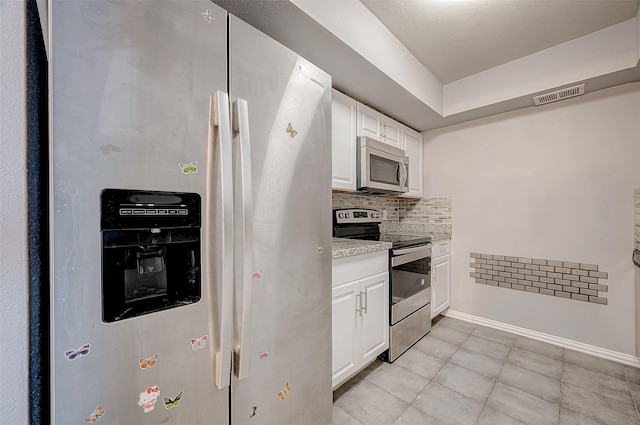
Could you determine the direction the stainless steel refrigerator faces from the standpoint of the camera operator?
facing the viewer and to the right of the viewer

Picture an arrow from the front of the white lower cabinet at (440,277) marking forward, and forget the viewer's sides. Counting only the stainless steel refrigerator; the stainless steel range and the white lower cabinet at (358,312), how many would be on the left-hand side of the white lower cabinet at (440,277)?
0

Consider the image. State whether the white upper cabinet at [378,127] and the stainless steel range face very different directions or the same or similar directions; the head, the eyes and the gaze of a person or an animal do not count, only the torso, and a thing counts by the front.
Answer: same or similar directions

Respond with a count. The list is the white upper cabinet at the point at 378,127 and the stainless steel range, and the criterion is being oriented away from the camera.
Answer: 0

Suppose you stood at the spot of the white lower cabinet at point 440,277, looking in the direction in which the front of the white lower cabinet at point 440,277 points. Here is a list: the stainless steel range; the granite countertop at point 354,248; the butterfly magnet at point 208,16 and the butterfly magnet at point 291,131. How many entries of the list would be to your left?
0

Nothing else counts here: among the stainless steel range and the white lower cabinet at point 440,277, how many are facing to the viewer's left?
0

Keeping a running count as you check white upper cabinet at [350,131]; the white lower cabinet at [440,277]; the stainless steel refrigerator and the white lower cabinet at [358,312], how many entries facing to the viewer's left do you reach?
0

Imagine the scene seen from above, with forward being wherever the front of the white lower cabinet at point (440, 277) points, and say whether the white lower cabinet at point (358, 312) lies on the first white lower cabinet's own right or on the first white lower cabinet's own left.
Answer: on the first white lower cabinet's own right

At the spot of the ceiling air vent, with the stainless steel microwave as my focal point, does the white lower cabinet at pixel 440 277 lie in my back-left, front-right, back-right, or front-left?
front-right

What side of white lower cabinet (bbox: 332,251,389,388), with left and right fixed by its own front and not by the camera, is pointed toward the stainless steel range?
left

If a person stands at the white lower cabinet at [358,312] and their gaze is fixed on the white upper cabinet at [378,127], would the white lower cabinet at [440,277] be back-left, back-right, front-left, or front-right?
front-right

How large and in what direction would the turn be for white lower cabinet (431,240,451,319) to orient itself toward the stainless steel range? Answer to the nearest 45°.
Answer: approximately 90° to its right

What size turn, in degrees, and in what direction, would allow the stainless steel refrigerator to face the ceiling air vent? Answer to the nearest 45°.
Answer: approximately 45° to its left

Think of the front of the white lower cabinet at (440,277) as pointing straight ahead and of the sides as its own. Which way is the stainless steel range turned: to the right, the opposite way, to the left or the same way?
the same way

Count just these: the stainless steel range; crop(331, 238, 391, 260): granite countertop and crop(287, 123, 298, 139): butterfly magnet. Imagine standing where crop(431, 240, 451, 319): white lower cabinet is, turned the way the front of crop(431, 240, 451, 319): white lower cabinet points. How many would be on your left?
0

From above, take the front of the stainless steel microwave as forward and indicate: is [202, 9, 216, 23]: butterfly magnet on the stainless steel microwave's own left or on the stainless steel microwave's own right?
on the stainless steel microwave's own right

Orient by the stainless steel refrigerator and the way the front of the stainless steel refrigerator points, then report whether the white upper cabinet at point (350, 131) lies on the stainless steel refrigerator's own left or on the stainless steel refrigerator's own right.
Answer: on the stainless steel refrigerator's own left

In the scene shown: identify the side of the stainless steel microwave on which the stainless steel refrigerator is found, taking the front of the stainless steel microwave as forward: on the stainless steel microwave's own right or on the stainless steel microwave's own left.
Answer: on the stainless steel microwave's own right

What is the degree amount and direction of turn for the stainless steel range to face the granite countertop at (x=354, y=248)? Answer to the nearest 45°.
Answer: approximately 90° to its right
